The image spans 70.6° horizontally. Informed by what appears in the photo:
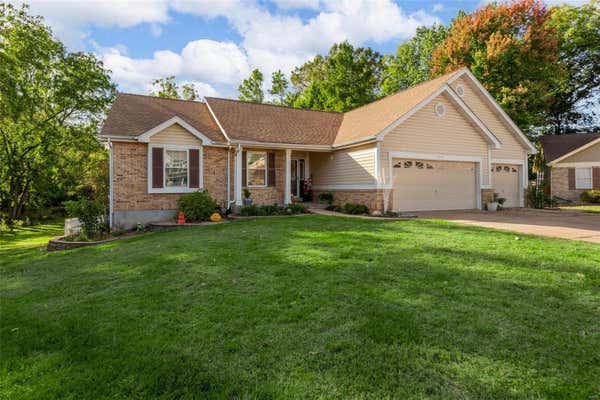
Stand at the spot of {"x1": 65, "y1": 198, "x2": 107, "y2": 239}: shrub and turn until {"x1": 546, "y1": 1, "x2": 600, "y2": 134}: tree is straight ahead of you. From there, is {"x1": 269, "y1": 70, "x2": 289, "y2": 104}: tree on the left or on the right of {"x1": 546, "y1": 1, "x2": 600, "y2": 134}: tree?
left

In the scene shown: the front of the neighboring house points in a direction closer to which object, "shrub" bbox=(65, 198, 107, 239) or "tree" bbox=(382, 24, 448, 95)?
the shrub

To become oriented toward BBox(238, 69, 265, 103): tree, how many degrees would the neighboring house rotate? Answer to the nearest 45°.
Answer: approximately 90° to its right

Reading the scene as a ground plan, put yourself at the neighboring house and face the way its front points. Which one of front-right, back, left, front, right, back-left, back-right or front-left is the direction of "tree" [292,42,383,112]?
right

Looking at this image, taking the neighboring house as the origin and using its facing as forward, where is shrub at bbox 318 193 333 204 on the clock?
The shrub is roughly at 1 o'clock from the neighboring house.

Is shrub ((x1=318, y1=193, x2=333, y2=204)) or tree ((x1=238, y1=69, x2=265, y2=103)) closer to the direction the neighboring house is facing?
the shrub

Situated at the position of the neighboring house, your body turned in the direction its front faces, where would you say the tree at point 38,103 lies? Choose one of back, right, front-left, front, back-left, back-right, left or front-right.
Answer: front-right

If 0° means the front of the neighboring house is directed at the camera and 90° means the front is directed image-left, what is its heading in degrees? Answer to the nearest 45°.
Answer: approximately 0°

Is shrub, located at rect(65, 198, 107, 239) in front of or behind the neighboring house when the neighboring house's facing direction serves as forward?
in front

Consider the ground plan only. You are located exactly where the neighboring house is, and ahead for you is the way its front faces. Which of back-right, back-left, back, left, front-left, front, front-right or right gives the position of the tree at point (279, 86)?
right

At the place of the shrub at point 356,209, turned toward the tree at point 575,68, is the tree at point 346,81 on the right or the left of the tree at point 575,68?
left

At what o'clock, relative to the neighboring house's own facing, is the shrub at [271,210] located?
The shrub is roughly at 1 o'clock from the neighboring house.
